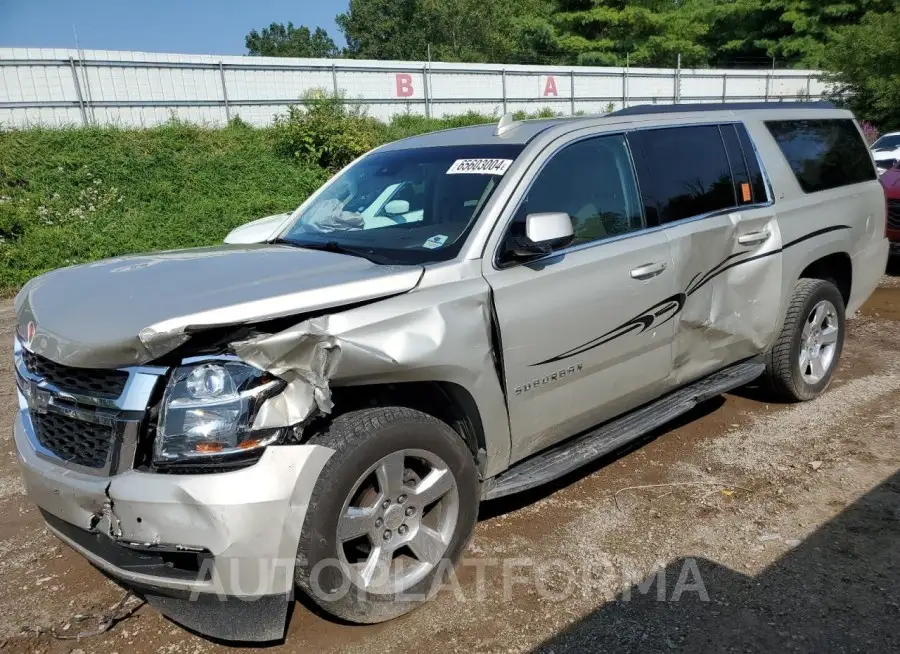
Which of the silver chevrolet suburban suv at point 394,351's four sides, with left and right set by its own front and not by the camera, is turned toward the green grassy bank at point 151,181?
right

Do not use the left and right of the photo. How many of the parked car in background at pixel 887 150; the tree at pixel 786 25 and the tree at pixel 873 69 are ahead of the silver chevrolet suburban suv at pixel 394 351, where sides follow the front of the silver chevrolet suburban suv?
0

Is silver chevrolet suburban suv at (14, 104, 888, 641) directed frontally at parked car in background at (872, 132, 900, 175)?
no

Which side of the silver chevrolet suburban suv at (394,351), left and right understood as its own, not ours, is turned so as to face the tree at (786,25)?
back

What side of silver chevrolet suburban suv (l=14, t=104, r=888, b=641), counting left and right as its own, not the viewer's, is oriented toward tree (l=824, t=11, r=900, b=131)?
back

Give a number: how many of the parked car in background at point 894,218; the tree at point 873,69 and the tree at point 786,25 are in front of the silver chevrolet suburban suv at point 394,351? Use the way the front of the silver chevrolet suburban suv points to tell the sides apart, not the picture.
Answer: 0

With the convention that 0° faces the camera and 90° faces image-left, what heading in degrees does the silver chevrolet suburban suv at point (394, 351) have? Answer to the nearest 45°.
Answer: approximately 45°

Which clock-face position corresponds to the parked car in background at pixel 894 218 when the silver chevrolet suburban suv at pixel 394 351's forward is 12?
The parked car in background is roughly at 6 o'clock from the silver chevrolet suburban suv.
